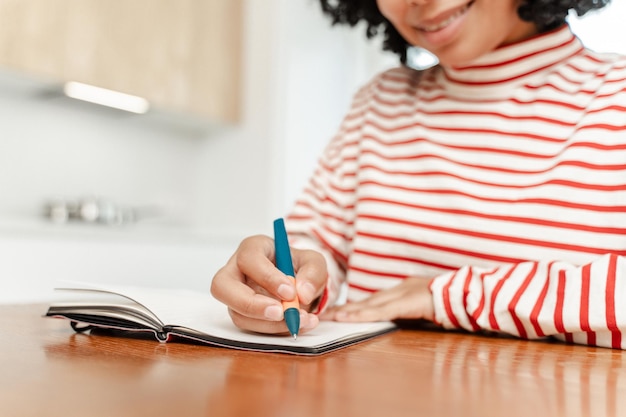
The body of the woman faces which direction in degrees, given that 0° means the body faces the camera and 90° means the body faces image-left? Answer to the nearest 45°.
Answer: approximately 45°

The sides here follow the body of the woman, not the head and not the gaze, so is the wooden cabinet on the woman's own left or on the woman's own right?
on the woman's own right

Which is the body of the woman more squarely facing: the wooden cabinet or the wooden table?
the wooden table

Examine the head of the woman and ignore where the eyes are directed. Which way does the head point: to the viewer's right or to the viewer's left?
to the viewer's left
